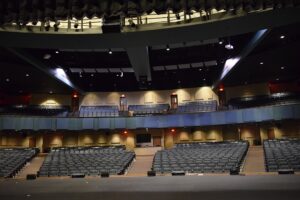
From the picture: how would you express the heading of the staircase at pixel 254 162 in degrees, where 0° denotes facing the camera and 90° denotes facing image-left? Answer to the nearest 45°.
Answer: approximately 0°

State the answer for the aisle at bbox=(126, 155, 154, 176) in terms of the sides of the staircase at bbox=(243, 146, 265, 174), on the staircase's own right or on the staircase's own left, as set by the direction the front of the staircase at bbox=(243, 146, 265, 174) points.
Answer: on the staircase's own right
